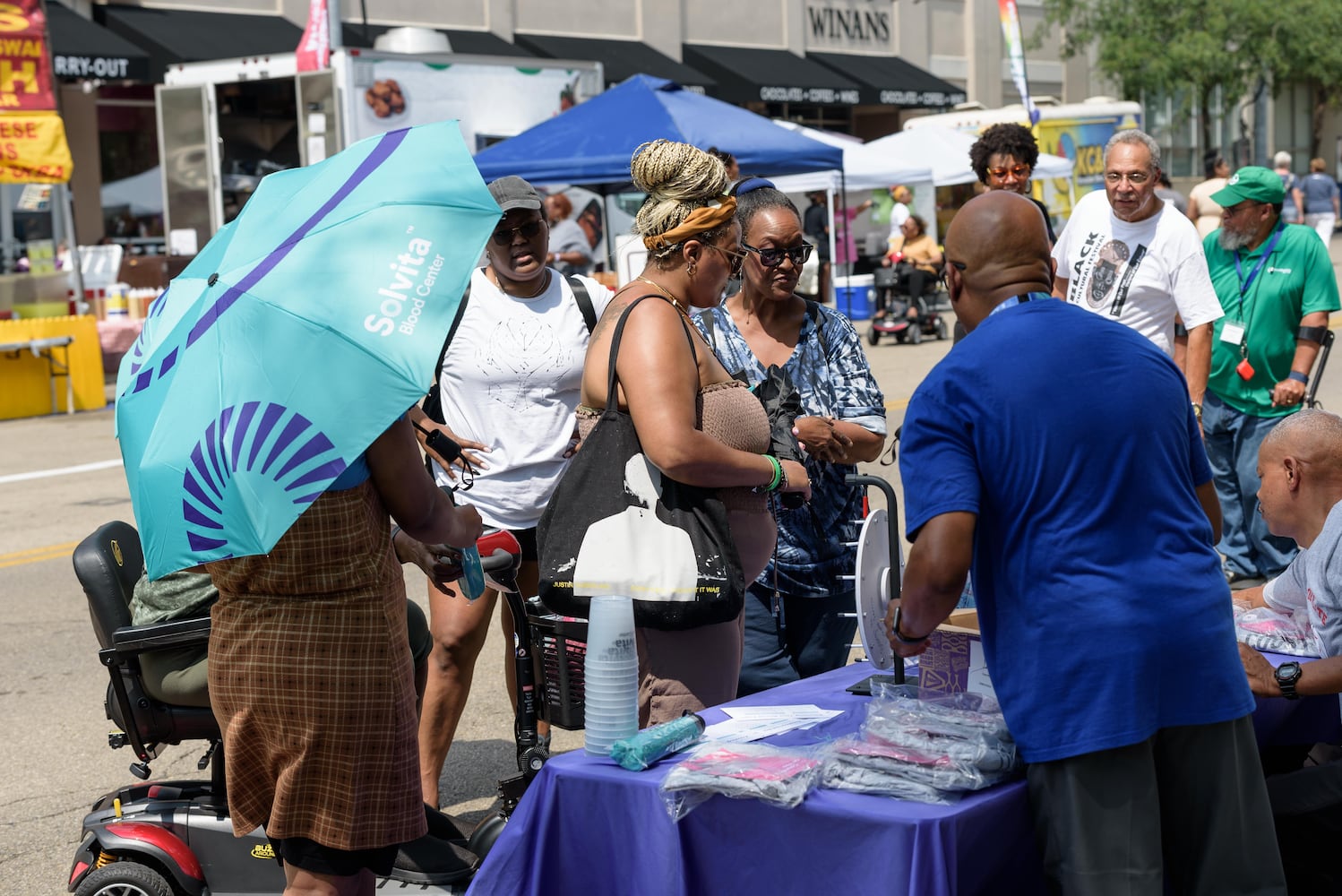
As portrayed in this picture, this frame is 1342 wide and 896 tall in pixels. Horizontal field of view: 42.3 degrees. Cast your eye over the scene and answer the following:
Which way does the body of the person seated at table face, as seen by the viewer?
to the viewer's left

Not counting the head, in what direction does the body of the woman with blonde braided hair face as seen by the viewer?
to the viewer's right

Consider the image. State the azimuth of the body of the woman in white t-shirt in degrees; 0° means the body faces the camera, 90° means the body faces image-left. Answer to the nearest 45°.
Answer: approximately 0°

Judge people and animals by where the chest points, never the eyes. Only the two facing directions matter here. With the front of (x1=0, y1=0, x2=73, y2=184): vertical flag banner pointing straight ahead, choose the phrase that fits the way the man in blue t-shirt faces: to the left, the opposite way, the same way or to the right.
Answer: the opposite way

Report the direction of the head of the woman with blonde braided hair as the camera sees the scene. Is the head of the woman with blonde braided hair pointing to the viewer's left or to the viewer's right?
to the viewer's right

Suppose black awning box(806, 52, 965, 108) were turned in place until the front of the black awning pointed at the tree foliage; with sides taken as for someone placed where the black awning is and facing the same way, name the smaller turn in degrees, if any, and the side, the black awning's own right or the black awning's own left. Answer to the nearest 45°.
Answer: approximately 90° to the black awning's own left

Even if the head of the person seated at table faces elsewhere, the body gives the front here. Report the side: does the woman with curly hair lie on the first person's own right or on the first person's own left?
on the first person's own right

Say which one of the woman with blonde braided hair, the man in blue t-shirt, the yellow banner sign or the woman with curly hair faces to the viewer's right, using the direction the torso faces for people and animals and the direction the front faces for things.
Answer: the woman with blonde braided hair

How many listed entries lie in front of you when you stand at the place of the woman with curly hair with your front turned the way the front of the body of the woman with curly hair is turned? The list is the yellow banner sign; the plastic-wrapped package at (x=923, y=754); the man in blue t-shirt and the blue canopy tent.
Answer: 2
